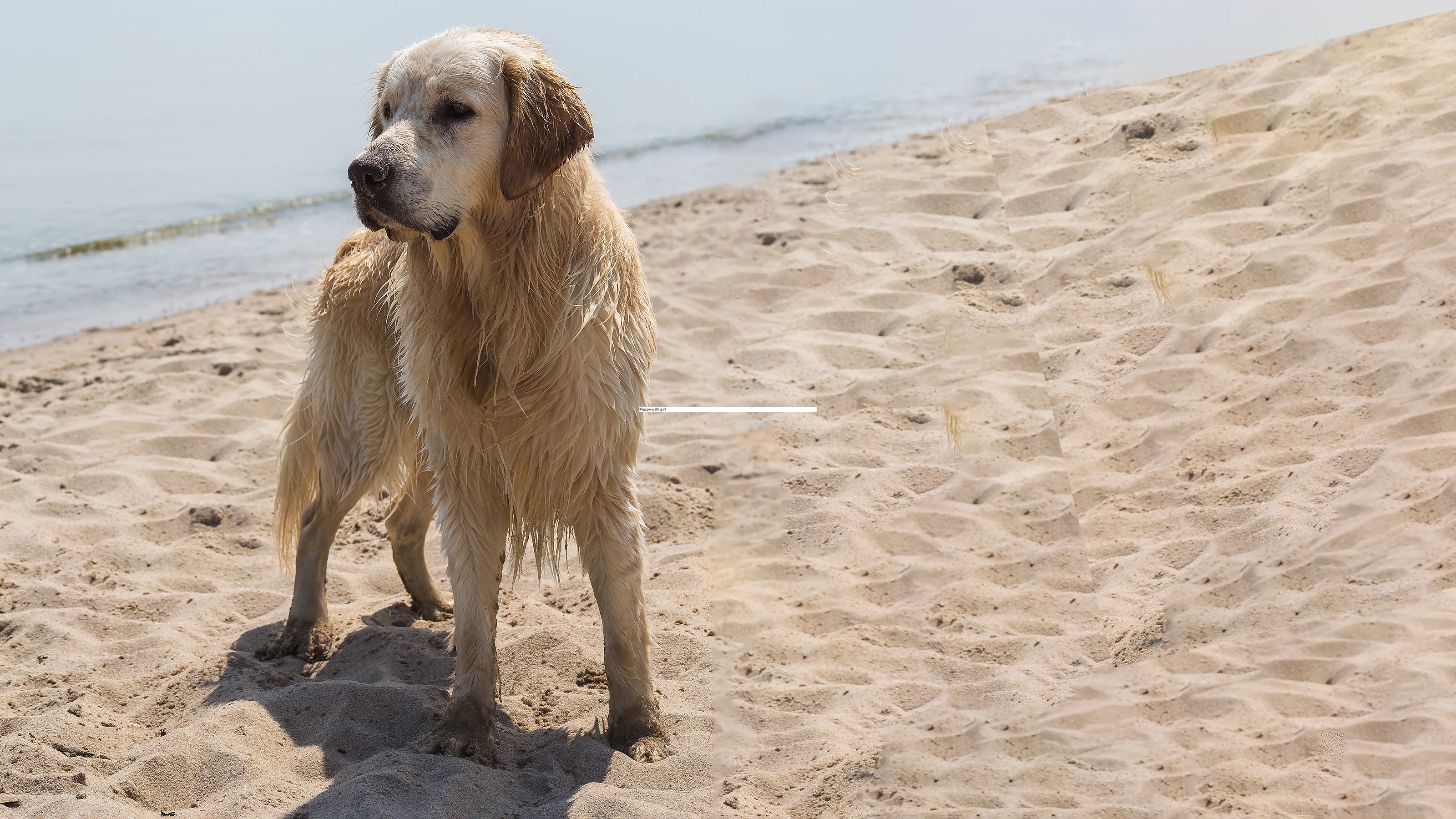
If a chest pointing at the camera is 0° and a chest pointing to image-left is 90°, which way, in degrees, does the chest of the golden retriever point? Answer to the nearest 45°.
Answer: approximately 315°
